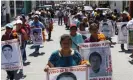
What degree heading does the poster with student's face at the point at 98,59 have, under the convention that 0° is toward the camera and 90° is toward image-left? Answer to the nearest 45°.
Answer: approximately 0°

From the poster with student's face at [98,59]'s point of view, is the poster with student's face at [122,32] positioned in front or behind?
behind

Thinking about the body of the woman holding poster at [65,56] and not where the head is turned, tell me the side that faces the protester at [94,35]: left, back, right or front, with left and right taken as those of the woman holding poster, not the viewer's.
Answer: back

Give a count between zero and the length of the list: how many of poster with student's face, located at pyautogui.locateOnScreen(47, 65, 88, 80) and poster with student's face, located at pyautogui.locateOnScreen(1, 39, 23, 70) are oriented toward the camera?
2

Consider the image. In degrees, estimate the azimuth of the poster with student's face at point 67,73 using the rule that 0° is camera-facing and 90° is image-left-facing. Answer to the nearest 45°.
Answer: approximately 0°

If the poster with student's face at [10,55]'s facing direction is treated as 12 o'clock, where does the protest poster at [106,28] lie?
The protest poster is roughly at 7 o'clock from the poster with student's face.

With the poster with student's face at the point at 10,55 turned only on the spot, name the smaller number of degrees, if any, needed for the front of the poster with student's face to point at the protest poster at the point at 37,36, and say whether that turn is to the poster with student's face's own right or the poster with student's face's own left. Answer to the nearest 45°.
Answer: approximately 180°
